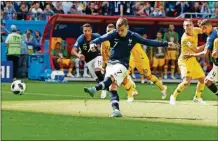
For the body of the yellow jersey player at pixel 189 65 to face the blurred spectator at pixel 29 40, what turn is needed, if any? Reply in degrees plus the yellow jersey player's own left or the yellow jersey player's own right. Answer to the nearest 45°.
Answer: approximately 90° to the yellow jersey player's own right

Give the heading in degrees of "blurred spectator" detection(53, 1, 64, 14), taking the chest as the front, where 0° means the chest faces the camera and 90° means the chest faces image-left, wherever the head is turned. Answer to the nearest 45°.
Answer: approximately 0°

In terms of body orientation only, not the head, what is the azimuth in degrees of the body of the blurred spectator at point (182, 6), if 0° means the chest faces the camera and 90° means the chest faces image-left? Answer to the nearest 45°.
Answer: approximately 0°

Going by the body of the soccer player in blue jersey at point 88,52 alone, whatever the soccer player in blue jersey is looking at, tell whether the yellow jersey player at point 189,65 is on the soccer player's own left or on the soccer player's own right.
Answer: on the soccer player's own left

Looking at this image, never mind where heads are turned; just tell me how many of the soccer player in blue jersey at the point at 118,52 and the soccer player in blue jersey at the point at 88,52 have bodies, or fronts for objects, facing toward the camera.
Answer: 2

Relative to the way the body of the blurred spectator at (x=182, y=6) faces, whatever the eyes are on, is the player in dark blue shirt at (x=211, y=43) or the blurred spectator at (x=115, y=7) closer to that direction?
the player in dark blue shirt

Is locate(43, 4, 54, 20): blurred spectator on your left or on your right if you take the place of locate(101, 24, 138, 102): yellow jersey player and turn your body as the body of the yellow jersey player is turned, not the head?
on your right

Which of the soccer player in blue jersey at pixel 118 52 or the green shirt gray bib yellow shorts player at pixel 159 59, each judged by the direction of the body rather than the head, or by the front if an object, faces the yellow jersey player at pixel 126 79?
the green shirt gray bib yellow shorts player at pixel 159 59

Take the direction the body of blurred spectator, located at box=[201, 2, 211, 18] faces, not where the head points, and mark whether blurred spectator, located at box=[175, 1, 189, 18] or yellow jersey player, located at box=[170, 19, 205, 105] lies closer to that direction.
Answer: the yellow jersey player
